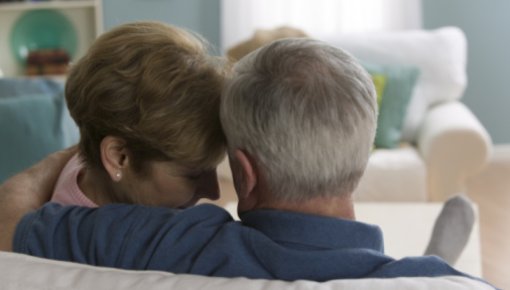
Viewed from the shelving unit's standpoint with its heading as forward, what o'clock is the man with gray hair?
The man with gray hair is roughly at 12 o'clock from the shelving unit.

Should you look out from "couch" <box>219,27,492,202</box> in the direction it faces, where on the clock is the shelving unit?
The shelving unit is roughly at 4 o'clock from the couch.

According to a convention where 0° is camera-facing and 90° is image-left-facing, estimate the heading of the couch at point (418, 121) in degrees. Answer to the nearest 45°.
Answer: approximately 0°

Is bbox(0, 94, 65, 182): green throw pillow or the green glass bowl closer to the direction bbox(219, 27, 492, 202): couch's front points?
the green throw pillow

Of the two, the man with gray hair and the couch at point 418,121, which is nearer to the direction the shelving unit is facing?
the man with gray hair

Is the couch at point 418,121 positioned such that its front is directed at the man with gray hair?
yes

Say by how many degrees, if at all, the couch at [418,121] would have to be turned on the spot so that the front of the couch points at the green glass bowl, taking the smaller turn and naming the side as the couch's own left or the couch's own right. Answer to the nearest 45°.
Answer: approximately 135° to the couch's own right

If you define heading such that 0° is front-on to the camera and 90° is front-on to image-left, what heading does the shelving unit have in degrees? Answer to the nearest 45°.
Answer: approximately 0°

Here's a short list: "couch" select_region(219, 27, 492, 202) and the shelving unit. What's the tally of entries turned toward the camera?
2

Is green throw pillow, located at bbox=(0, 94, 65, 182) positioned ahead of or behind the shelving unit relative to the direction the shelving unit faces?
ahead

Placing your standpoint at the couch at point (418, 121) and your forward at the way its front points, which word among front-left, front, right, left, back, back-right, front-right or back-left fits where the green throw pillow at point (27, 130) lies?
front-right

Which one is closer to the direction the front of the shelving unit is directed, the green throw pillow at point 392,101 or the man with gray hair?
the man with gray hair

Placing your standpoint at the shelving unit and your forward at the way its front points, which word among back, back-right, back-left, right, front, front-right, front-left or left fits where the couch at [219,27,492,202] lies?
front-left
